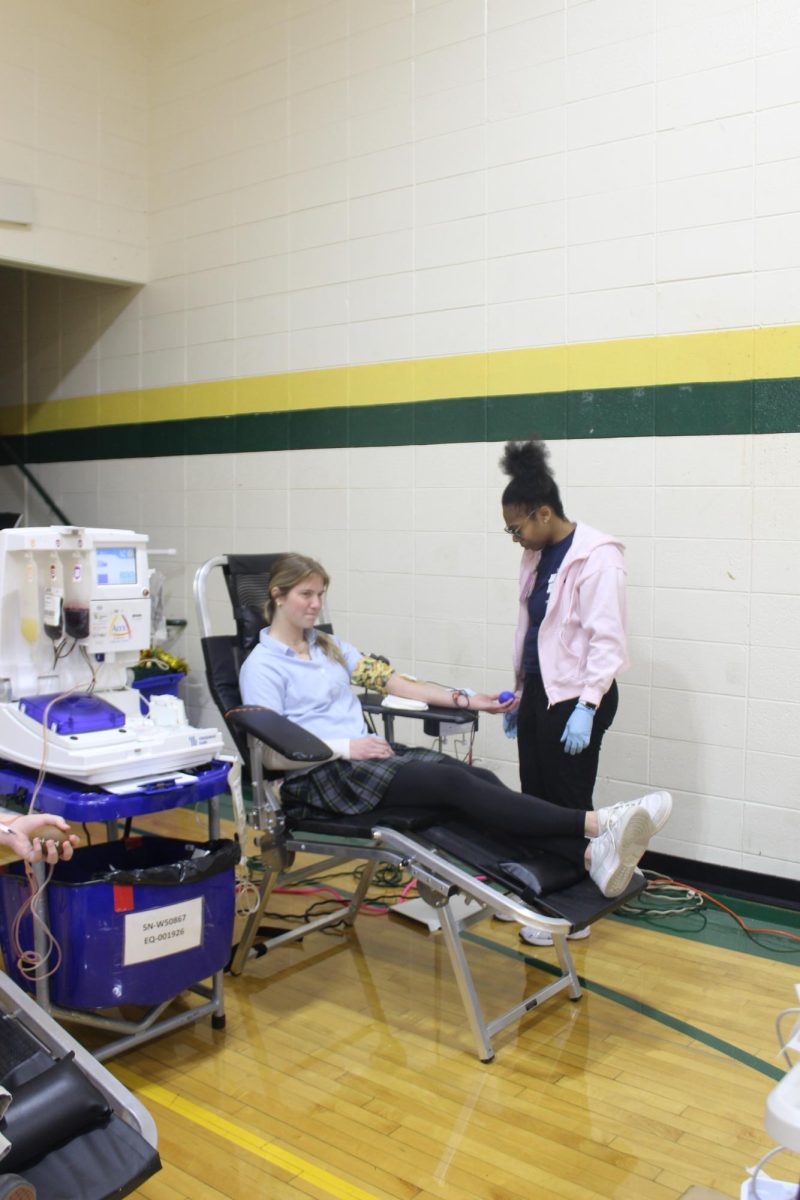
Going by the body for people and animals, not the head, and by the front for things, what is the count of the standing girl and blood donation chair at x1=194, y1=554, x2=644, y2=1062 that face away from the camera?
0

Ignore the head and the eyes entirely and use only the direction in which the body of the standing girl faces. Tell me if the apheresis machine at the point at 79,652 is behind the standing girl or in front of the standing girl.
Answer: in front

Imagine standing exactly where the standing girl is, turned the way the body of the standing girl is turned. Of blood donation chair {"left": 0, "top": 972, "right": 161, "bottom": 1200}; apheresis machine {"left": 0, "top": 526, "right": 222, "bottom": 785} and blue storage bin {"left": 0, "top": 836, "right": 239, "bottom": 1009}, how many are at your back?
0

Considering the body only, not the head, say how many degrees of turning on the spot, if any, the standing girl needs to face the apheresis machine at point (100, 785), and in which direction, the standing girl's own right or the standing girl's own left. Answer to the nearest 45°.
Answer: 0° — they already face it

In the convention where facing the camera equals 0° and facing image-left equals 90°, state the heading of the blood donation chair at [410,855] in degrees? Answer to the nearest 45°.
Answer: approximately 315°

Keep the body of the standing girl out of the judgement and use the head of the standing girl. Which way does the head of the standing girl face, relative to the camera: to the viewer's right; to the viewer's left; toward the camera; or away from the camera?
to the viewer's left

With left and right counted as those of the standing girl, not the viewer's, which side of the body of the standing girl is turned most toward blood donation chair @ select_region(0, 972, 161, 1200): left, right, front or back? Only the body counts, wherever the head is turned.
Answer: front

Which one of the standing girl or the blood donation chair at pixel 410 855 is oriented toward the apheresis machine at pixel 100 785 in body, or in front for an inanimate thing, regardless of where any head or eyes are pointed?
the standing girl

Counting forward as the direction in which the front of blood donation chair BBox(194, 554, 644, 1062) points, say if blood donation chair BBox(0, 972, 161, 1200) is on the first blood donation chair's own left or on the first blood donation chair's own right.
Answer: on the first blood donation chair's own right

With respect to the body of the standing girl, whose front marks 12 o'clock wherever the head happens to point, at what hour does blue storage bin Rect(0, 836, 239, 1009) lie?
The blue storage bin is roughly at 12 o'clock from the standing girl.
